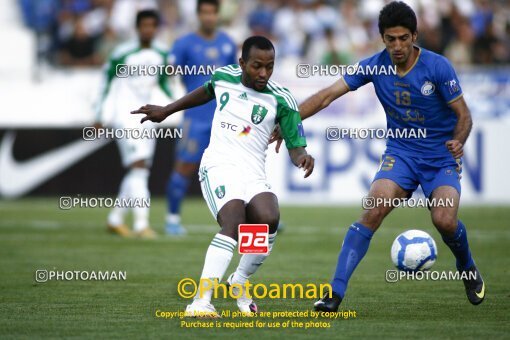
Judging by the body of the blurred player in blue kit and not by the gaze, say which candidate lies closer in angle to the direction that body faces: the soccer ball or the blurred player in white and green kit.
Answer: the soccer ball

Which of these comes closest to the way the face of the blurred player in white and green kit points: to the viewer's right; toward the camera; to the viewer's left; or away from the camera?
toward the camera

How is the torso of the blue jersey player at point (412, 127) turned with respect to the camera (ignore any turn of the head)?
toward the camera

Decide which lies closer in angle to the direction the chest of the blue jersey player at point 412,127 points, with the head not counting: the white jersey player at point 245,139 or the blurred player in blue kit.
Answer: the white jersey player

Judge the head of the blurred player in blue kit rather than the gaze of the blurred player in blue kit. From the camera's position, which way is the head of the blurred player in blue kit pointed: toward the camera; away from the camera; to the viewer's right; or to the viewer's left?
toward the camera

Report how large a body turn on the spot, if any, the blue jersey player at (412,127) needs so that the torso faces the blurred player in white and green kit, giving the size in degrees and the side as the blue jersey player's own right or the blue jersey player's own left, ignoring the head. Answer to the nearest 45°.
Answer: approximately 135° to the blue jersey player's own right

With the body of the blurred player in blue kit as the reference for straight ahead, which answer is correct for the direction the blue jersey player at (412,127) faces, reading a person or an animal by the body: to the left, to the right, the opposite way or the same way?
the same way

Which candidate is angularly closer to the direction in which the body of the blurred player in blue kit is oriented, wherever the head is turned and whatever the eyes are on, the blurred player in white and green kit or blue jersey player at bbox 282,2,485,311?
the blue jersey player

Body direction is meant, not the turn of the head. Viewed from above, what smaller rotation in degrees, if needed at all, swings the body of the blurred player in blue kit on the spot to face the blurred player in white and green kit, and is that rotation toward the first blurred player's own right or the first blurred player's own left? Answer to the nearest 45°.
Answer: approximately 90° to the first blurred player's own right

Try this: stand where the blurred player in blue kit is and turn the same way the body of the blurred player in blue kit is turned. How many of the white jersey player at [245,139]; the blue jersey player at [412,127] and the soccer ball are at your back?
0

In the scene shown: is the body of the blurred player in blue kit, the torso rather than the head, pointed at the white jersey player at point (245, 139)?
yes

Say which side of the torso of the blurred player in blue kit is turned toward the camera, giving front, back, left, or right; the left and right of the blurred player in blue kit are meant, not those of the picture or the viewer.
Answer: front

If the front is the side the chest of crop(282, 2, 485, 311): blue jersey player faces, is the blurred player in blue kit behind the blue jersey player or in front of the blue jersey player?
behind

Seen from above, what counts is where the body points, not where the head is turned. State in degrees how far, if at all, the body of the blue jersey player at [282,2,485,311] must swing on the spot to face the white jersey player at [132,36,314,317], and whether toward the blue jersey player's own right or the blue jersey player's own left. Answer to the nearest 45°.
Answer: approximately 45° to the blue jersey player's own right
